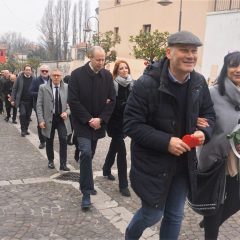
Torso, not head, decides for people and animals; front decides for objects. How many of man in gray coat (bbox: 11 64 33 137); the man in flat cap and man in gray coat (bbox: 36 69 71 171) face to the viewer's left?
0

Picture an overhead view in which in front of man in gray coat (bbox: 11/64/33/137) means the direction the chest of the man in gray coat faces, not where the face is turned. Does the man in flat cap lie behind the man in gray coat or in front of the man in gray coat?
in front

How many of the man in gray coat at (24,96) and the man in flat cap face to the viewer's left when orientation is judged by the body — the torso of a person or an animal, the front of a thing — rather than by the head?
0

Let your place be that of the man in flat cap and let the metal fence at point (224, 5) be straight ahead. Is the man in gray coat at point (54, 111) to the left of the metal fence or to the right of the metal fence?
left

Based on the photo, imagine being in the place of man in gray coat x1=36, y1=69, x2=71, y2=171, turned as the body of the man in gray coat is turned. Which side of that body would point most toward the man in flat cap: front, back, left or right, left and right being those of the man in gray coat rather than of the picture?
front

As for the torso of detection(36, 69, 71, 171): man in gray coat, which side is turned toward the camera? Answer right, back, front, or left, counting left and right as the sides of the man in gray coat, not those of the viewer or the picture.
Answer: front

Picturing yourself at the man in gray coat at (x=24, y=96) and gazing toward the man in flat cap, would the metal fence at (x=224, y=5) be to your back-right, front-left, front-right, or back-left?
back-left

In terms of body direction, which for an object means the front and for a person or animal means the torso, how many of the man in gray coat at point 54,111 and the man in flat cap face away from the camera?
0

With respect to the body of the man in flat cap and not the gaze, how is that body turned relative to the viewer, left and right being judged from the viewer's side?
facing the viewer and to the right of the viewer

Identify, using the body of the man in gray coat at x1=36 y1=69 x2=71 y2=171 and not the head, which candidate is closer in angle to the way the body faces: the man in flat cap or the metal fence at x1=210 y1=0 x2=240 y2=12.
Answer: the man in flat cap

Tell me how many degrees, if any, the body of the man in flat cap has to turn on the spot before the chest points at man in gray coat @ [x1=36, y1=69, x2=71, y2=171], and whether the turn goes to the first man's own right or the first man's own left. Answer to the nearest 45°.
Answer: approximately 180°

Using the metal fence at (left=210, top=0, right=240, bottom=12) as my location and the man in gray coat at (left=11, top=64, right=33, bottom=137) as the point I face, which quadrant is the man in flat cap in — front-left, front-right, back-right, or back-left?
front-left

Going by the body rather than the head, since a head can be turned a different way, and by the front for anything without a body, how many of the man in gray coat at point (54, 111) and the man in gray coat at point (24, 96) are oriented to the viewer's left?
0
